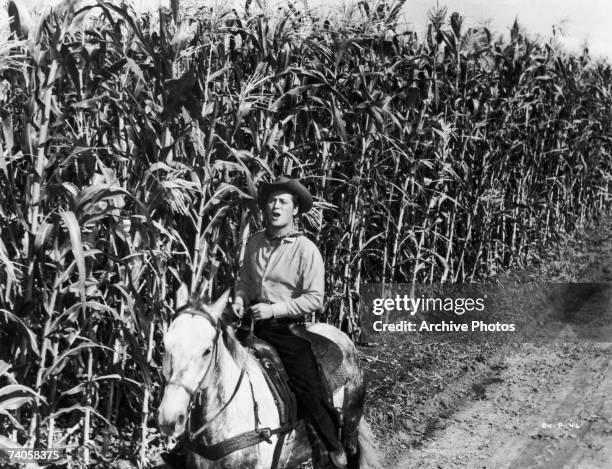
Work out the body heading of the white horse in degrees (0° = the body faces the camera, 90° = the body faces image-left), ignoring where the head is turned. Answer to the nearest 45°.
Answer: approximately 45°
